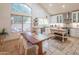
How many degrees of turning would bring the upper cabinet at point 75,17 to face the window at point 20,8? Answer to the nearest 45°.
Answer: approximately 45° to its right

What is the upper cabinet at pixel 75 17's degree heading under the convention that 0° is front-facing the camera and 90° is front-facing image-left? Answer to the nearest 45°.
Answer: approximately 45°

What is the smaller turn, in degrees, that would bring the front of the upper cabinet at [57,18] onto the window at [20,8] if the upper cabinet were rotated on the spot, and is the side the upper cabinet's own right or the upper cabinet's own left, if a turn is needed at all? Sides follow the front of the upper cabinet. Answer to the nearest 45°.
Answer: approximately 45° to the upper cabinet's own right

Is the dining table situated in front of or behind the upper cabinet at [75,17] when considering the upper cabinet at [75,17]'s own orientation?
in front

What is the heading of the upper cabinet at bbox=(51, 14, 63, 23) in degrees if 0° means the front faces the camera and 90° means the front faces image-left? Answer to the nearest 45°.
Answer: approximately 45°

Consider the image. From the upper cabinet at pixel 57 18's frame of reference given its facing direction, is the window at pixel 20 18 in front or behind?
in front
